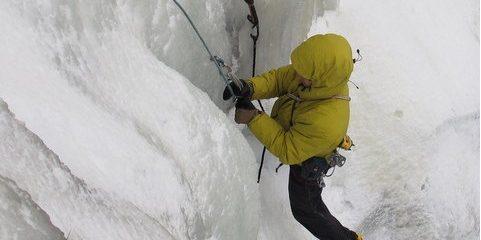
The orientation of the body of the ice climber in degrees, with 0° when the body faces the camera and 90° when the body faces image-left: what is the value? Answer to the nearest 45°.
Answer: approximately 90°
